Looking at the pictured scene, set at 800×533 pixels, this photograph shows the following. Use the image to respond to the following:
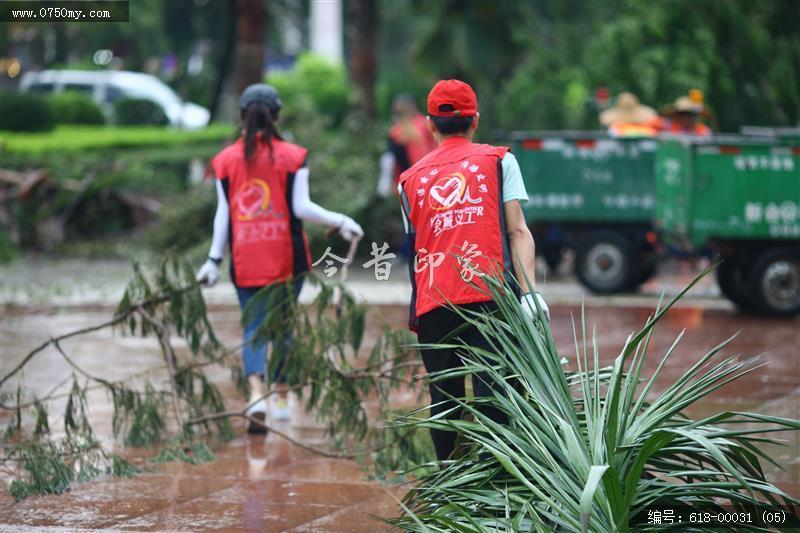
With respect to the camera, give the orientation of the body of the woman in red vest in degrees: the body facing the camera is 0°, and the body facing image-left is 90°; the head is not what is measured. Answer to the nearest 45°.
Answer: approximately 180°

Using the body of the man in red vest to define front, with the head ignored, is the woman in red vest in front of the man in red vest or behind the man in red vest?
in front

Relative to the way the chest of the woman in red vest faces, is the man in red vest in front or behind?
behind

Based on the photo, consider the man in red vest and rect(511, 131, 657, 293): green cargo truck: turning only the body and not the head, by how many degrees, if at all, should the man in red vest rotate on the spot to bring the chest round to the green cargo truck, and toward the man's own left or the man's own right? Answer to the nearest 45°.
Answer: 0° — they already face it

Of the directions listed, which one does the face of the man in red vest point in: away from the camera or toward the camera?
away from the camera

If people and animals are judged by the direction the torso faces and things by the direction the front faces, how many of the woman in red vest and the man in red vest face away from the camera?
2

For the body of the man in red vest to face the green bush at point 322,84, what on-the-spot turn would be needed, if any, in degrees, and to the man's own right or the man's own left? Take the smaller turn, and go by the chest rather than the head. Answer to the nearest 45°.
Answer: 0° — they already face it

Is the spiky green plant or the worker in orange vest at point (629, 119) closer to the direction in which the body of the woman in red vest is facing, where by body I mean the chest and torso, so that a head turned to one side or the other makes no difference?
the worker in orange vest

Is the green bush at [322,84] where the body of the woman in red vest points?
yes

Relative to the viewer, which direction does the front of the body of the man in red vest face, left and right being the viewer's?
facing away from the viewer

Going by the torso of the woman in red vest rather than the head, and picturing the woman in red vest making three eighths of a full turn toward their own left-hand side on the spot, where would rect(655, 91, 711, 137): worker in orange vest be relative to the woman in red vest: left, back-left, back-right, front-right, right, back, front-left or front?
back

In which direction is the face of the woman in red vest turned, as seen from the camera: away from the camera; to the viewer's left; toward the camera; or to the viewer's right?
away from the camera

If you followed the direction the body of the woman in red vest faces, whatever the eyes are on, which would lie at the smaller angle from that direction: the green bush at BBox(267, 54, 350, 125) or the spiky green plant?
the green bush

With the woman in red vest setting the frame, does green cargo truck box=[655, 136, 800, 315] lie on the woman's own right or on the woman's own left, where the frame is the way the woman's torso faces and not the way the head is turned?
on the woman's own right

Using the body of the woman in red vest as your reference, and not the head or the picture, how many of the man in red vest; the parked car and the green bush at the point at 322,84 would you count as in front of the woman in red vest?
2
